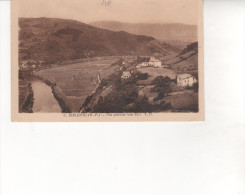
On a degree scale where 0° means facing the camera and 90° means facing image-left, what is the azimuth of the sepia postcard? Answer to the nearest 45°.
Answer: approximately 0°
